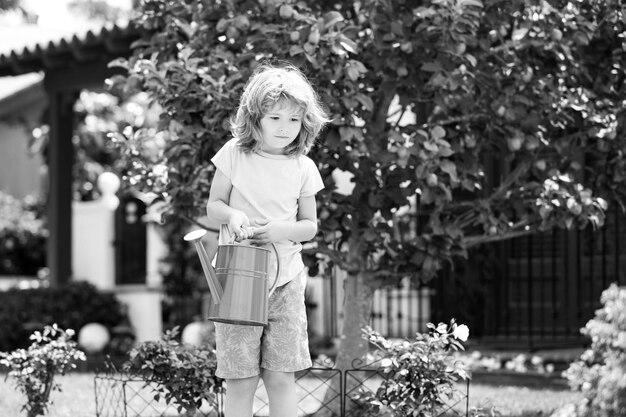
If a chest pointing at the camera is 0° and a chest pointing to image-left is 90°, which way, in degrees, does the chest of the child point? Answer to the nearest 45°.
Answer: approximately 0°

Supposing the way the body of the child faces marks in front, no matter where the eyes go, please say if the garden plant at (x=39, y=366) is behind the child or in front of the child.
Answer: behind

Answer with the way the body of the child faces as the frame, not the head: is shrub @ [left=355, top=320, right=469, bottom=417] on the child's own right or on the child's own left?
on the child's own left

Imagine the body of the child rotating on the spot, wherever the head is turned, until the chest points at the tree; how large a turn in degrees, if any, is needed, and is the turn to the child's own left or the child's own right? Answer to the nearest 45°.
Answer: approximately 135° to the child's own left

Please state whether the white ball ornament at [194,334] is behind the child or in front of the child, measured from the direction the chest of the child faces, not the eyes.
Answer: behind

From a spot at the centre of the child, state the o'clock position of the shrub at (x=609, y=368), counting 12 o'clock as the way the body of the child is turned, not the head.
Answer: The shrub is roughly at 9 o'clock from the child.

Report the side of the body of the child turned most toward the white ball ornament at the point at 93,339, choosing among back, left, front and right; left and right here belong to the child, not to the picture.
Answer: back
